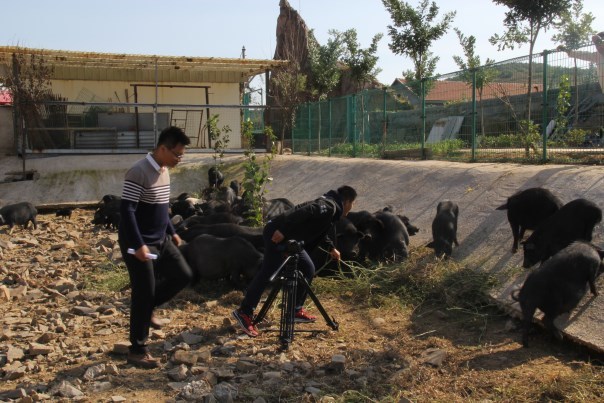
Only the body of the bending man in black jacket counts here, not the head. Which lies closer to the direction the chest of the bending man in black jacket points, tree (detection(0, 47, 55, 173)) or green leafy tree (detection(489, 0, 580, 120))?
the green leafy tree

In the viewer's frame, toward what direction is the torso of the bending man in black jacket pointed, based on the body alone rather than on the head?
to the viewer's right

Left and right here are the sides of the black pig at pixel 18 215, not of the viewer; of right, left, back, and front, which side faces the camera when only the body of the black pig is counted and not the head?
left

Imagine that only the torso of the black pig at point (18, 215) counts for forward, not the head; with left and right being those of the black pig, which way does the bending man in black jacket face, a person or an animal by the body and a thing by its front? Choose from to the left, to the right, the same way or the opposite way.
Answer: the opposite way

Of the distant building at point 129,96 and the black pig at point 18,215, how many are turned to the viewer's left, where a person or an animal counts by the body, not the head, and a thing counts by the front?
1

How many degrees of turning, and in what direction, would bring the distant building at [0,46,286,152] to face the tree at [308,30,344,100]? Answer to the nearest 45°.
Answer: approximately 135° to its left

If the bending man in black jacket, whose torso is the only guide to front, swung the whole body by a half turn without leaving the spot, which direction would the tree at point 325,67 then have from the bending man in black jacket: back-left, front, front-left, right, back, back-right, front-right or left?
right

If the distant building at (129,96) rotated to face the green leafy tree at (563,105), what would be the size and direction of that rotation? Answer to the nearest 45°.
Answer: approximately 45° to its left

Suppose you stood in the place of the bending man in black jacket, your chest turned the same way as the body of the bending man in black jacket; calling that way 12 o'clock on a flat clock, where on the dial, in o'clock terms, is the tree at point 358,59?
The tree is roughly at 9 o'clock from the bending man in black jacket.

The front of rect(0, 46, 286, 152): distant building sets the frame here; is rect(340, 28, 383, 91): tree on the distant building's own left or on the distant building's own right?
on the distant building's own left

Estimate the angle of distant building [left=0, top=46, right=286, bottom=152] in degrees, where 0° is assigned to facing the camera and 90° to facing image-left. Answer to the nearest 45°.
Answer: approximately 0°

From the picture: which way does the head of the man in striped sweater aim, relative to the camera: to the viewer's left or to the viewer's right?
to the viewer's right

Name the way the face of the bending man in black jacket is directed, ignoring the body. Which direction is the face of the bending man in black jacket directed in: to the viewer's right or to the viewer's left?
to the viewer's right

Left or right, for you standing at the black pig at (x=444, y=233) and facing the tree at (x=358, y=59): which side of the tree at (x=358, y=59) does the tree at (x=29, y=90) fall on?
left
